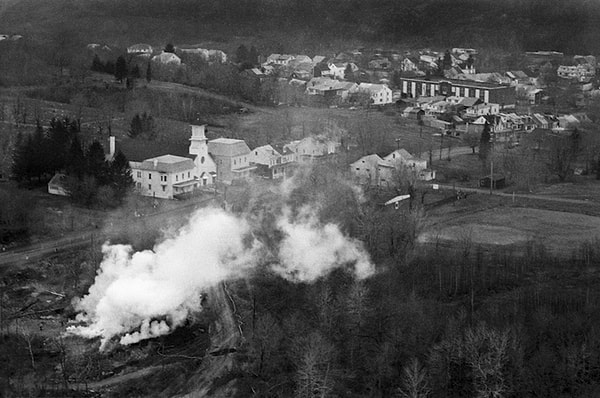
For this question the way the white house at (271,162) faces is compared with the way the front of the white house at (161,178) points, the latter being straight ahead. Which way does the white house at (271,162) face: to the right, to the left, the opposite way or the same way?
the same way

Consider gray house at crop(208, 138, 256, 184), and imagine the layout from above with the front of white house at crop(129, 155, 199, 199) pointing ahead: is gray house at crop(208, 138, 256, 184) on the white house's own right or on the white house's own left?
on the white house's own left

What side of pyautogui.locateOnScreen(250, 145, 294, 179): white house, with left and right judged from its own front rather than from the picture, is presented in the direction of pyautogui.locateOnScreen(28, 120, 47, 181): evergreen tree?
right

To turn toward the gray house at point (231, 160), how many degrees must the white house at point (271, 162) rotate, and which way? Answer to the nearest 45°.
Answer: approximately 90° to its right

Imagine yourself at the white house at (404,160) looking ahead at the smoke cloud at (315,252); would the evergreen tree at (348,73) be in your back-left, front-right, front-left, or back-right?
back-right

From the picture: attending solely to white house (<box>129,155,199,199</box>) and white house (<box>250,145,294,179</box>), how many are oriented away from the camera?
0

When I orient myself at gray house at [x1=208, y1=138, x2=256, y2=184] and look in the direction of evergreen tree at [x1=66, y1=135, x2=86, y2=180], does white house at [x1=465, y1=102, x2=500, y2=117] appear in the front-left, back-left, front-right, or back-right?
back-right

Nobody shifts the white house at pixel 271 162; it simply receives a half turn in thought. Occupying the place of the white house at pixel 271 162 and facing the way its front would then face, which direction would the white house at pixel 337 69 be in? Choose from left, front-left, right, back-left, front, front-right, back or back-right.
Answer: front-right

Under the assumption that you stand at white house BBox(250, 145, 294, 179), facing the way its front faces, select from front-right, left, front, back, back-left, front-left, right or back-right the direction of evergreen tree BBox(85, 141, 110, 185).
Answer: right

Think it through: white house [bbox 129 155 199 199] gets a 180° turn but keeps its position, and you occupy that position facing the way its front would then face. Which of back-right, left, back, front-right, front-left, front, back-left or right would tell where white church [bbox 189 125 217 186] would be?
right

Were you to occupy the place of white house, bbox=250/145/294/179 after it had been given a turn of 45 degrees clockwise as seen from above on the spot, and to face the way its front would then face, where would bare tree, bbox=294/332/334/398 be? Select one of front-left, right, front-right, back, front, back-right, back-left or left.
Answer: front

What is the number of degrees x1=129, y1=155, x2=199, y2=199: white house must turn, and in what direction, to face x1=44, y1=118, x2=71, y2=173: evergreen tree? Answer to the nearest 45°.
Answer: approximately 135° to its right

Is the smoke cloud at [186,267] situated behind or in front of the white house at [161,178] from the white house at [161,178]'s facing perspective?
in front

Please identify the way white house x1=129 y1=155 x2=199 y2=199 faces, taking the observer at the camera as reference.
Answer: facing the viewer and to the right of the viewer

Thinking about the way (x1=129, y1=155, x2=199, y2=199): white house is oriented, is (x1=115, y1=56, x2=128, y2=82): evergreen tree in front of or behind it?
behind
